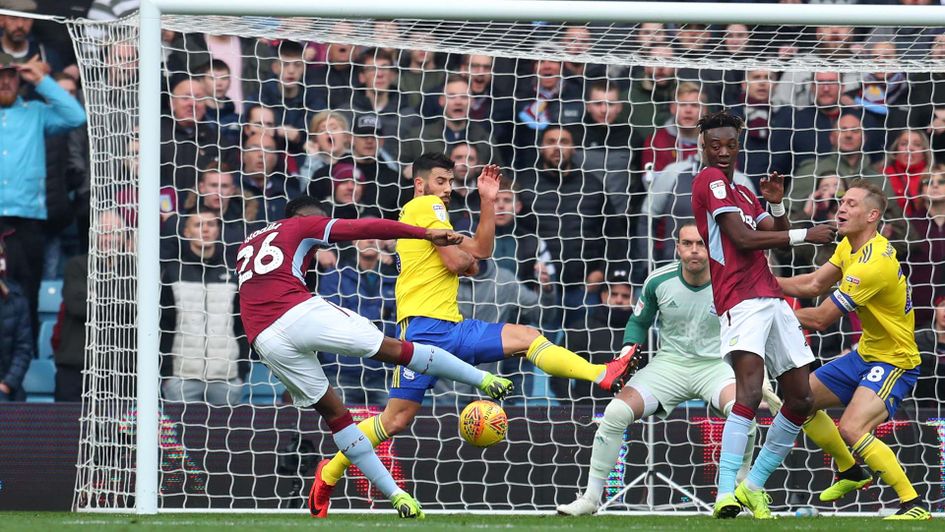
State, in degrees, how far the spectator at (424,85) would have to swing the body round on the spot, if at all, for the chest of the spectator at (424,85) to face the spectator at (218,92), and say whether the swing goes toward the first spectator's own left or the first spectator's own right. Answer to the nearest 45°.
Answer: approximately 90° to the first spectator's own right

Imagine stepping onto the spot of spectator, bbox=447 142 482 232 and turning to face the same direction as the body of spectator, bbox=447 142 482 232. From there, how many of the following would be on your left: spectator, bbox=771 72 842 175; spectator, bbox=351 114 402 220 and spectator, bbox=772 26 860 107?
2

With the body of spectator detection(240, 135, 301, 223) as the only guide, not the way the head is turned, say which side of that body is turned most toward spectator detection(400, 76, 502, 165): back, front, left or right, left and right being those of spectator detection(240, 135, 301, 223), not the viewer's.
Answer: left

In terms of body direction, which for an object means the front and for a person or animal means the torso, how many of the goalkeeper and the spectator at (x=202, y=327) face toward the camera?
2

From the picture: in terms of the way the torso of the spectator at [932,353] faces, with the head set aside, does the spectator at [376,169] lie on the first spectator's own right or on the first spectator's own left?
on the first spectator's own right

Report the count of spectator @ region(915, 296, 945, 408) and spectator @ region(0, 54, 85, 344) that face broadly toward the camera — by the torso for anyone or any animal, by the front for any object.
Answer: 2

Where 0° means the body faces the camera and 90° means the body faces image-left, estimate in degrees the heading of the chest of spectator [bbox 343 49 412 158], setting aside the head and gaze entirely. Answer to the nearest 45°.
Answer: approximately 0°

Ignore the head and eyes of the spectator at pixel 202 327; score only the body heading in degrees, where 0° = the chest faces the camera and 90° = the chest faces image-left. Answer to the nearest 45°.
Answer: approximately 0°

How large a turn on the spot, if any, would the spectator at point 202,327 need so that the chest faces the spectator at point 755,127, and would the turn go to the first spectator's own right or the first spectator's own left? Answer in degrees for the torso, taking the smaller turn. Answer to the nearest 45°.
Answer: approximately 90° to the first spectator's own left
